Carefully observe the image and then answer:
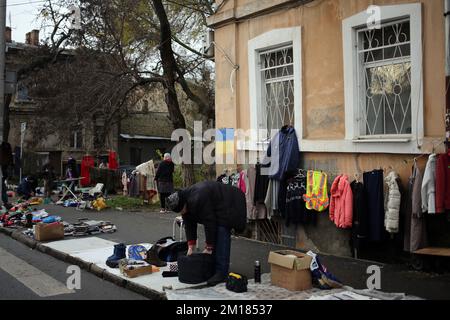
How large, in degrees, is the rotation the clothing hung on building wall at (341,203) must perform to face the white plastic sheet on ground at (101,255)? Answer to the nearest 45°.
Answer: approximately 45° to its right

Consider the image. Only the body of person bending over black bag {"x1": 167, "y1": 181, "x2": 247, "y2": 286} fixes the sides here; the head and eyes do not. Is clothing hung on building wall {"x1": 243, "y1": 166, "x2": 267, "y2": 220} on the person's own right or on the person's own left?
on the person's own right

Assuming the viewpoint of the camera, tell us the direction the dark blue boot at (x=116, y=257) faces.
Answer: facing the viewer and to the left of the viewer

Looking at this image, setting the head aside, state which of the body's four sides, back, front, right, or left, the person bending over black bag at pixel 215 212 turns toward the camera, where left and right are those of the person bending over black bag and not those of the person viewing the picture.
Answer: left

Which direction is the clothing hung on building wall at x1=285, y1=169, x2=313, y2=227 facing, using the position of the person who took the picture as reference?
facing the viewer

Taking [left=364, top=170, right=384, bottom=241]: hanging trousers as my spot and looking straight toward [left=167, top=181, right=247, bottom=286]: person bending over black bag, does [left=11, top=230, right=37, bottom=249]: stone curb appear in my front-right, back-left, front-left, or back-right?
front-right

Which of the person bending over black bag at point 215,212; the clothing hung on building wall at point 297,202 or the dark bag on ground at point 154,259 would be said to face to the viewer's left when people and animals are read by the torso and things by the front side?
the person bending over black bag

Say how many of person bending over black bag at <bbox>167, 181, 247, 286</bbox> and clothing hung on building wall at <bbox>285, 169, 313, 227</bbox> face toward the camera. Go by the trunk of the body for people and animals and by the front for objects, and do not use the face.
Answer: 1

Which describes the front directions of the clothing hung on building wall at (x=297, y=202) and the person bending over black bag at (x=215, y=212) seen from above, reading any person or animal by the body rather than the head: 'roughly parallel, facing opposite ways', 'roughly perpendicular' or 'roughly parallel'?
roughly perpendicular

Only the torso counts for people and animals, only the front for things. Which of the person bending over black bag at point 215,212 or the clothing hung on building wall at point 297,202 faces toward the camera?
the clothing hung on building wall

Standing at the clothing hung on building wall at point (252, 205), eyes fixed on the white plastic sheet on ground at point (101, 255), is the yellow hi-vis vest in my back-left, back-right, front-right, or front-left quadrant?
back-left

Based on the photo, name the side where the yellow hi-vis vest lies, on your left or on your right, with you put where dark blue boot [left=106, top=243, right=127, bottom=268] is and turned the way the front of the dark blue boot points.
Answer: on your left
